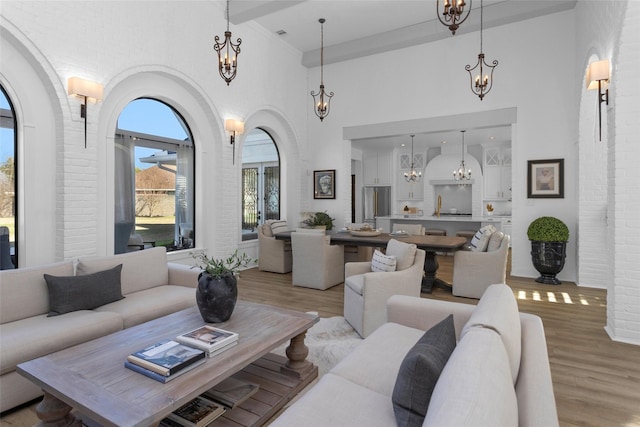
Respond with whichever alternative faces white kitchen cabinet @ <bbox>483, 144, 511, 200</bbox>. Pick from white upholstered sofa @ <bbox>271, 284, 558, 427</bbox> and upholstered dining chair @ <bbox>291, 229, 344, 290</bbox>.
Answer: the upholstered dining chair

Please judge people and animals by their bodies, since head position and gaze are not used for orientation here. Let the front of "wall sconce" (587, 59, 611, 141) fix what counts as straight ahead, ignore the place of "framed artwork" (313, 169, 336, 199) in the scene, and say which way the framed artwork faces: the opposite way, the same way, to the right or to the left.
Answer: to the left

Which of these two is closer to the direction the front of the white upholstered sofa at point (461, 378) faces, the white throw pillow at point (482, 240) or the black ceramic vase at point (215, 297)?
the black ceramic vase

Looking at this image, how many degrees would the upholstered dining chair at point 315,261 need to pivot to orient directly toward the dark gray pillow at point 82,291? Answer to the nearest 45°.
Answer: approximately 180°

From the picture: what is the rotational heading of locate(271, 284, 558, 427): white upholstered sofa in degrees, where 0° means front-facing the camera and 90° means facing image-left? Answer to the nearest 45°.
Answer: approximately 90°

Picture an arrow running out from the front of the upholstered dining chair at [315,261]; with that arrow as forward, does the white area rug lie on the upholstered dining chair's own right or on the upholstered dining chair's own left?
on the upholstered dining chair's own right

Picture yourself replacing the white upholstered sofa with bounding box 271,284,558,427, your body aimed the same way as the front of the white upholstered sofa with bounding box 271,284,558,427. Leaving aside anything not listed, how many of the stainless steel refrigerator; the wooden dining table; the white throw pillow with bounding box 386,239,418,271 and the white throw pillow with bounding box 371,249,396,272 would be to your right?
4

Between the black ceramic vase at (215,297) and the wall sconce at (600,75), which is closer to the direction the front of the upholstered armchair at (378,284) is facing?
the black ceramic vase

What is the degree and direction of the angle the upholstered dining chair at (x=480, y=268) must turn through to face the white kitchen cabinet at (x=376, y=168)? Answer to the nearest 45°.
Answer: approximately 45° to its right

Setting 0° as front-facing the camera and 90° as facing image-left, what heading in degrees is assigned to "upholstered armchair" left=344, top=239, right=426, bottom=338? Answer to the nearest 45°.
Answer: approximately 45°

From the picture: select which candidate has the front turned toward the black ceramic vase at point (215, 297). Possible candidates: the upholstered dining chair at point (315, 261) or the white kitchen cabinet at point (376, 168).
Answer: the white kitchen cabinet

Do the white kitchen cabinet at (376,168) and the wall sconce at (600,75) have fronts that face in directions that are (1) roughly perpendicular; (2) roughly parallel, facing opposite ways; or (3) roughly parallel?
roughly perpendicular
